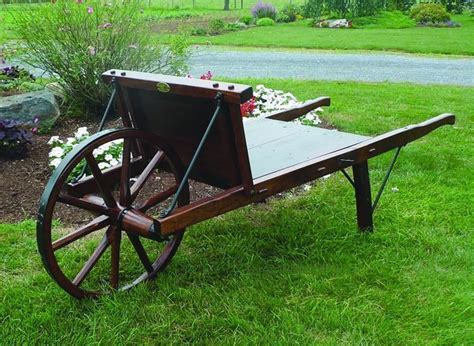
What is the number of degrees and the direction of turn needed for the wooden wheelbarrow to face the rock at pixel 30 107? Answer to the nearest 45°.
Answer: approximately 90° to its right

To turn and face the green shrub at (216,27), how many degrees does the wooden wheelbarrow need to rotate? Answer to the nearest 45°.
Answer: approximately 135° to its right

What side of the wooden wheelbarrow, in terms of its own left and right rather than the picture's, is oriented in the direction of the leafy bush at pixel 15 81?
right

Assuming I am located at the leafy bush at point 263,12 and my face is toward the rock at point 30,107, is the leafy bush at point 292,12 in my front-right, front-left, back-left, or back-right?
back-left

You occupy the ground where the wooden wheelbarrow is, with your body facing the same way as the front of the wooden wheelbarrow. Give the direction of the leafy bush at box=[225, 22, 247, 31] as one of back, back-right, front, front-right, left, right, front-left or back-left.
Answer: back-right

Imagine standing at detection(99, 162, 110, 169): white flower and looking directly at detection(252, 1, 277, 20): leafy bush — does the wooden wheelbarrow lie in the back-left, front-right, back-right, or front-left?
back-right

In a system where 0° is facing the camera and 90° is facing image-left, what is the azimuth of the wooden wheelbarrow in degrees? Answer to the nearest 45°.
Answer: approximately 45°

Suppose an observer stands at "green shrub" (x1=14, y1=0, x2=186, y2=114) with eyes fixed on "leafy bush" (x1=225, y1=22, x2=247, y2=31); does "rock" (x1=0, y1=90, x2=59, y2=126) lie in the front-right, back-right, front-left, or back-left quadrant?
back-left

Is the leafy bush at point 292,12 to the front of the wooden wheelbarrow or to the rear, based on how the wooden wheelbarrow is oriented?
to the rear

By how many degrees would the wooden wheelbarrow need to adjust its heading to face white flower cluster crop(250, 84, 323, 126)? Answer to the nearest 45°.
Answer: approximately 135° to its right

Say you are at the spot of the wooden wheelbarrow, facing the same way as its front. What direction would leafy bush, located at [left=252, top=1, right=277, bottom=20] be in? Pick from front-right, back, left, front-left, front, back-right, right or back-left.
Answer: back-right

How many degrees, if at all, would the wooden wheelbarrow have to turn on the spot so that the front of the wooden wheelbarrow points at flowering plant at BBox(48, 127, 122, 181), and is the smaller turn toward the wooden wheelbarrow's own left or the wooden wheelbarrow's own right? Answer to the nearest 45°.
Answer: approximately 90° to the wooden wheelbarrow's own right
